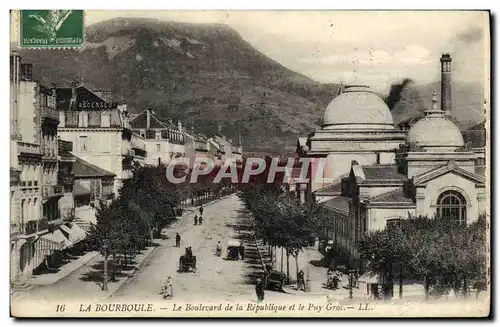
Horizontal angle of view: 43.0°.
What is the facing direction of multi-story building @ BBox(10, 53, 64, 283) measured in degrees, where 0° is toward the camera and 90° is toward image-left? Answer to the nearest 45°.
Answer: approximately 270°

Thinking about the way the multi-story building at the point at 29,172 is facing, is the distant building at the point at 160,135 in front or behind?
in front

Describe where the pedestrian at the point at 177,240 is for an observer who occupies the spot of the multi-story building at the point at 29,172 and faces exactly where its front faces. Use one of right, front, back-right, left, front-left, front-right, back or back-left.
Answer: front

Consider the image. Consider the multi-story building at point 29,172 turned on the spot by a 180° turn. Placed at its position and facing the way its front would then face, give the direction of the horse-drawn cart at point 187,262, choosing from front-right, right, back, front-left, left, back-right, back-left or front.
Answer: back
